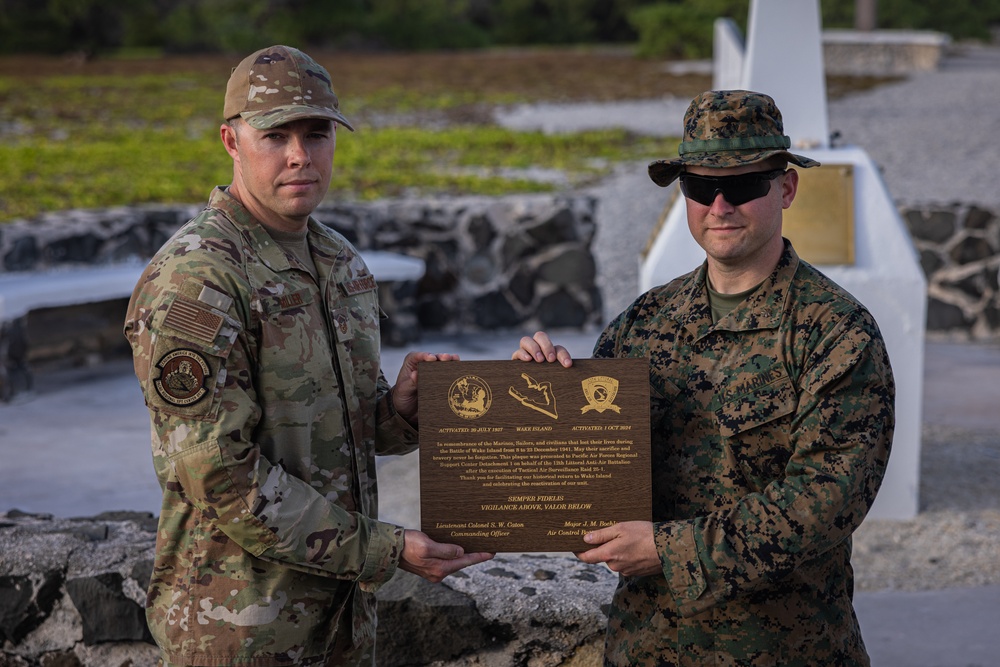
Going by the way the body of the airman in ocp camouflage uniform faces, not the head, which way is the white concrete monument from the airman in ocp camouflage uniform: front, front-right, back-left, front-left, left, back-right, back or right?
left

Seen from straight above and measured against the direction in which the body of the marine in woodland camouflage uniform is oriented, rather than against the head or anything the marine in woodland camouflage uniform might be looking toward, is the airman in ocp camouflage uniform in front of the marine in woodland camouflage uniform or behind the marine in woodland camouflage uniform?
in front

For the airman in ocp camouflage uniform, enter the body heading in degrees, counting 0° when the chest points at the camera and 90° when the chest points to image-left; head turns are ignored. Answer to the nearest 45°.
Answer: approximately 315°

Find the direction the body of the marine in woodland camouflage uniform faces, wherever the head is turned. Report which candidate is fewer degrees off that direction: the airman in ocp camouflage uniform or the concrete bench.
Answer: the airman in ocp camouflage uniform

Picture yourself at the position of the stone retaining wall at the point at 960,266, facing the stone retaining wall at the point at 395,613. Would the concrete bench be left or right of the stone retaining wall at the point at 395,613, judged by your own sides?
right

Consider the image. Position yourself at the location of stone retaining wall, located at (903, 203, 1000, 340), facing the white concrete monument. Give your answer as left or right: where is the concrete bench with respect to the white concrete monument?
right

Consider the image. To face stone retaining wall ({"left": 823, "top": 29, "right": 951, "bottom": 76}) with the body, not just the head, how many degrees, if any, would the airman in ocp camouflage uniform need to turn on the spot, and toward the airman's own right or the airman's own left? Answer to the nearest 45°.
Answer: approximately 90° to the airman's own left

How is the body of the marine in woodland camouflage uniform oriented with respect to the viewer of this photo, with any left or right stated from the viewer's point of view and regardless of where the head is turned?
facing the viewer and to the left of the viewer

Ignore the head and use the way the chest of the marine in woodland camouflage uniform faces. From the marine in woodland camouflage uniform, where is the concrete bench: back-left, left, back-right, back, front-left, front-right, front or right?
right

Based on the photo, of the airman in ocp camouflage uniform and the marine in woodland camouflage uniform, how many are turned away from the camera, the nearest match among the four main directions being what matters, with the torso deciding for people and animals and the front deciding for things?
0

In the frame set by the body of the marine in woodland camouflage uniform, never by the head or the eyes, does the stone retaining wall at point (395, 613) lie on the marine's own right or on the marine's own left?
on the marine's own right
